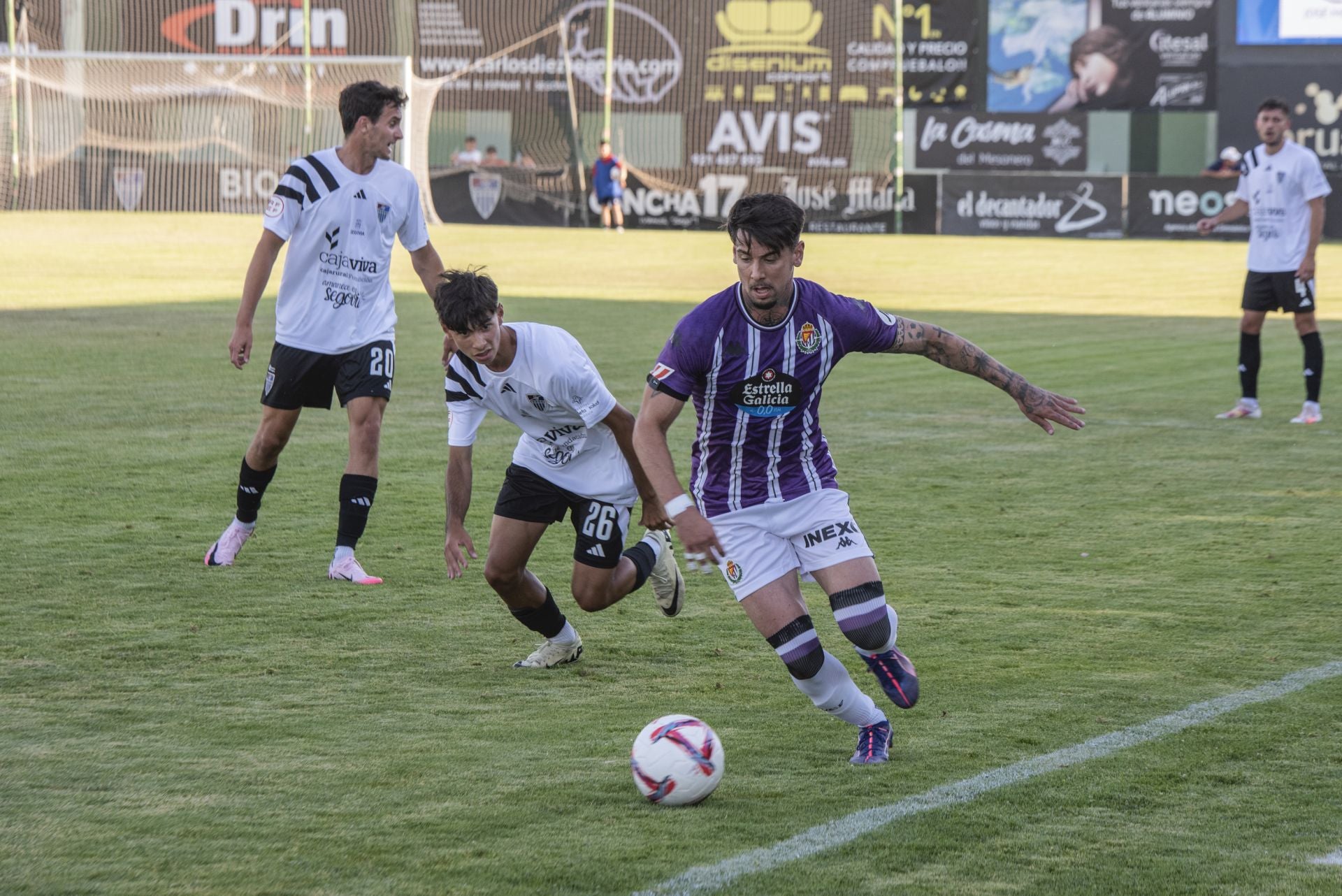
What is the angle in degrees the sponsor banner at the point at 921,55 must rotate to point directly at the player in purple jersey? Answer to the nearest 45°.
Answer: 0° — it already faces them

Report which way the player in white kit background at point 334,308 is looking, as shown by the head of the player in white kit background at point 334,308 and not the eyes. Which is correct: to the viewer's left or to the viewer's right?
to the viewer's right

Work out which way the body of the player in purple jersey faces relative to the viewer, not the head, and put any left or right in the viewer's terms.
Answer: facing the viewer

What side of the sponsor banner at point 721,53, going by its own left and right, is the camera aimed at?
front

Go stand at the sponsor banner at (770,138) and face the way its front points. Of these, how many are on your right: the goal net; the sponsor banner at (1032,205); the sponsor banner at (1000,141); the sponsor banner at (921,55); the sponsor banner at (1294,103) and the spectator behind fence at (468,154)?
2

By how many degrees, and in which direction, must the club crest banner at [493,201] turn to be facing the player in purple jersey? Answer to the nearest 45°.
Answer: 0° — it already faces them

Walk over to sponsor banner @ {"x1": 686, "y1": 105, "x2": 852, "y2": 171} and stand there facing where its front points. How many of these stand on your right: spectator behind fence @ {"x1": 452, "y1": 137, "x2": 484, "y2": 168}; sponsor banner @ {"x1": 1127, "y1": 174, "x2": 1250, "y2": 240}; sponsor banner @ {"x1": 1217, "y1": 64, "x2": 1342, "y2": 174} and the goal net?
2

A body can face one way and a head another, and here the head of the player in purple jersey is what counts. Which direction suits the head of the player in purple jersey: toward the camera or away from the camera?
toward the camera

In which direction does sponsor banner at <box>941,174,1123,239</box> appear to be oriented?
toward the camera

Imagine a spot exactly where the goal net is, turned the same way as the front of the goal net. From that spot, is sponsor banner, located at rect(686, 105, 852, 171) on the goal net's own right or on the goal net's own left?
on the goal net's own left

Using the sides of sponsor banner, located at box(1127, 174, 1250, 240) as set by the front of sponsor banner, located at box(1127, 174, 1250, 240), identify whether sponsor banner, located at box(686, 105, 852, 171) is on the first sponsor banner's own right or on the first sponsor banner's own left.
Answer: on the first sponsor banner's own right

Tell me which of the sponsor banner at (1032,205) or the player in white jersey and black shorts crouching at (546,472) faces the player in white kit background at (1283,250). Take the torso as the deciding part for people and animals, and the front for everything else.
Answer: the sponsor banner

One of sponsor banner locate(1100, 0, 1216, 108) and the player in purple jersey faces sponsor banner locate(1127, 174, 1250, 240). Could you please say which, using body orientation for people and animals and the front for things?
sponsor banner locate(1100, 0, 1216, 108)
